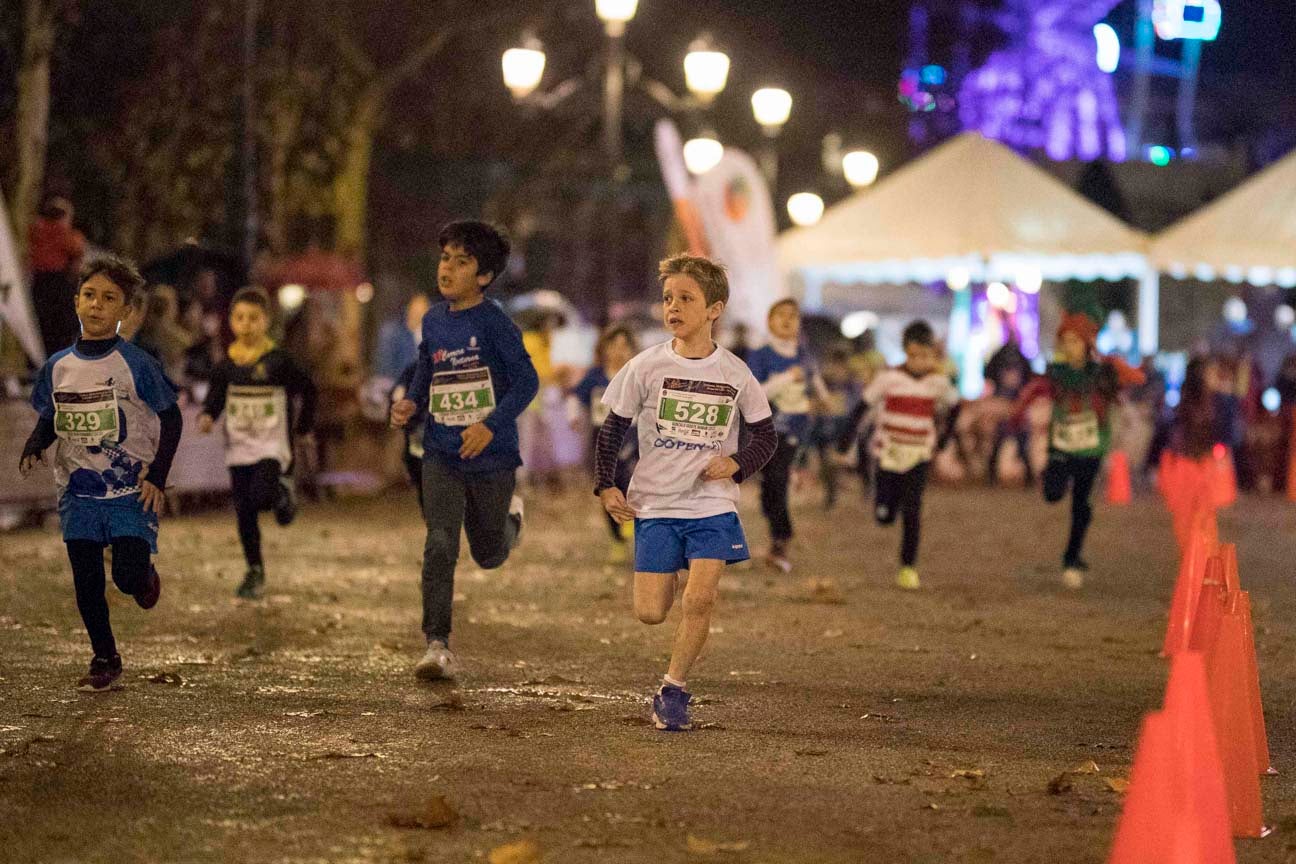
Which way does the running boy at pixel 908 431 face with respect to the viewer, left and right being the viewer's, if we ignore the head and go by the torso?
facing the viewer

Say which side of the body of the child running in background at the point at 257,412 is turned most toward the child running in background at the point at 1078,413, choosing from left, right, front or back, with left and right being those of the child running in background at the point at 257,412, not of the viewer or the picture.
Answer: left

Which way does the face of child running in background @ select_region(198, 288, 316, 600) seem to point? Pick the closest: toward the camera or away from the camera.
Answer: toward the camera

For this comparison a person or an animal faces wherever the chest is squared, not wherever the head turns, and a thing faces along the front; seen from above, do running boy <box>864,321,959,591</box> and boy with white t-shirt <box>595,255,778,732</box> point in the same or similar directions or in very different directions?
same or similar directions

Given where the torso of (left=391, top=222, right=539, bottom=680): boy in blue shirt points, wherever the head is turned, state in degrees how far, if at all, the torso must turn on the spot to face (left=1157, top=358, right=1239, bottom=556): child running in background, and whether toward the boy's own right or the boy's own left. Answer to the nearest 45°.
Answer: approximately 180°

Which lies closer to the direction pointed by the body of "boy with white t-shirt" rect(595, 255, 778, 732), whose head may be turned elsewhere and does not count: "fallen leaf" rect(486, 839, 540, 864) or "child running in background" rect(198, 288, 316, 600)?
the fallen leaf

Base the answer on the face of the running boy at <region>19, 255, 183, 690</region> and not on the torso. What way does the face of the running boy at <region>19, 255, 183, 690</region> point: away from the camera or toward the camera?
toward the camera

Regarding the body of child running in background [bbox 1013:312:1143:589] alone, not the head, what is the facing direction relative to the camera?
toward the camera

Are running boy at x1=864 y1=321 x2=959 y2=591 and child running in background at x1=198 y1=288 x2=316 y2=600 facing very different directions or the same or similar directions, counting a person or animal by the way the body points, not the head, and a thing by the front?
same or similar directions

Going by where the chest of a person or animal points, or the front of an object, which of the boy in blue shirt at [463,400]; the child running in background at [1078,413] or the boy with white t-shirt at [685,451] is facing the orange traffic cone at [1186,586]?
the child running in background

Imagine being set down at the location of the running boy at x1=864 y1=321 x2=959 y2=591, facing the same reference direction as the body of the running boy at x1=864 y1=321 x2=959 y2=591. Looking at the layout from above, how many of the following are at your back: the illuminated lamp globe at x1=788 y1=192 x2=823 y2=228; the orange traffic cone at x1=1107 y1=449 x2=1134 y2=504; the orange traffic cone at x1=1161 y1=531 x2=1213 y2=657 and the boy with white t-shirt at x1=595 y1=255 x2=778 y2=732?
2

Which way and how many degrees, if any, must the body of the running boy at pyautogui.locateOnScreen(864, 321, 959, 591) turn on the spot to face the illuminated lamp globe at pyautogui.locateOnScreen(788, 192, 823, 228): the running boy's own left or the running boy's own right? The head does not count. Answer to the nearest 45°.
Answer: approximately 180°

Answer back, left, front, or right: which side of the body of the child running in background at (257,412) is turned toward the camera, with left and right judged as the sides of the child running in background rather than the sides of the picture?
front

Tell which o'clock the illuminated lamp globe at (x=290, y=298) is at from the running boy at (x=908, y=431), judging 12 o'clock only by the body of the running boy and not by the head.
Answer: The illuminated lamp globe is roughly at 5 o'clock from the running boy.

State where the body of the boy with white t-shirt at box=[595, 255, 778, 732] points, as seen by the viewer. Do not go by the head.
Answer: toward the camera

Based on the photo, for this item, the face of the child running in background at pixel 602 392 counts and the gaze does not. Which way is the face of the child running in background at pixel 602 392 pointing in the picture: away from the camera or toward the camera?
toward the camera

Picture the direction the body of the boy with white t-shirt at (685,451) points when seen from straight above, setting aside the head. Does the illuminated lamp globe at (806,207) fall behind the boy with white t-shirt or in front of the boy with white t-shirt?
behind
